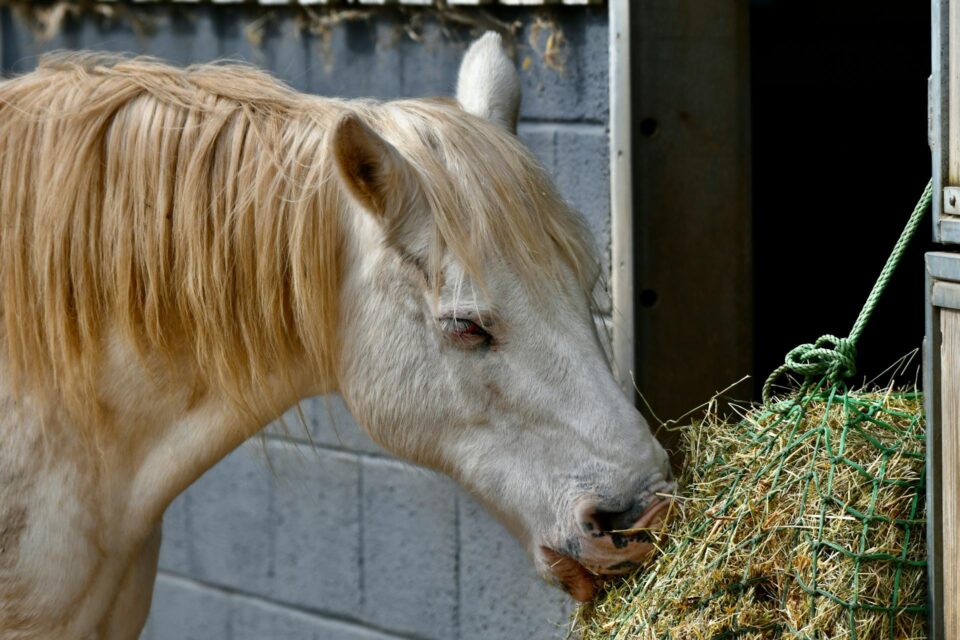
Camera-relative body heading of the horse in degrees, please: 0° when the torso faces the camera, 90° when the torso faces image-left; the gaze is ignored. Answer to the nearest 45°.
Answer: approximately 270°
